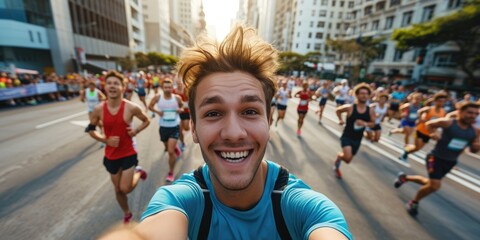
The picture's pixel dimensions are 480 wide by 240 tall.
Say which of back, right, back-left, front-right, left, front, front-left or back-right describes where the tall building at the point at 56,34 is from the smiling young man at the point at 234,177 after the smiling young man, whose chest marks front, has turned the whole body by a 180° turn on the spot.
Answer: front-left

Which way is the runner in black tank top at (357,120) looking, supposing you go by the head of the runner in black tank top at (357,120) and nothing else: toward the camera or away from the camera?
toward the camera

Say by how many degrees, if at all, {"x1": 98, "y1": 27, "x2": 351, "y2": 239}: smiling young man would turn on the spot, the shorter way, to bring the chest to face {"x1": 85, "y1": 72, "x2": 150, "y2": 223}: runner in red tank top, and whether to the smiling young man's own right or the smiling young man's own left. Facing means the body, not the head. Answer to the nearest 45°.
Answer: approximately 135° to the smiling young man's own right

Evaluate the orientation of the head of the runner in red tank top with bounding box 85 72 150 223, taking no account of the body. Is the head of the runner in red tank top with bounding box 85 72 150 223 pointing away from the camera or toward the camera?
toward the camera

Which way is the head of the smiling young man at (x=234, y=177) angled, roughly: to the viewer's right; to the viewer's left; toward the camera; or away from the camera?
toward the camera

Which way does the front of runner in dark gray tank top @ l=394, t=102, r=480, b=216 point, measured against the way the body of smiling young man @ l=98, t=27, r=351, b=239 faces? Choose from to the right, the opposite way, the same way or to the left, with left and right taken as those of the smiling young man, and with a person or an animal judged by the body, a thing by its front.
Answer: the same way

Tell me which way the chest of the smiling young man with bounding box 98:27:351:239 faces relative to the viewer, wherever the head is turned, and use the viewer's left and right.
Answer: facing the viewer

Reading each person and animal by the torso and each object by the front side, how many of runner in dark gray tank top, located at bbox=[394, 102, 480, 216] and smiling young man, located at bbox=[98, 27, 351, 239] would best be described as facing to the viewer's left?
0

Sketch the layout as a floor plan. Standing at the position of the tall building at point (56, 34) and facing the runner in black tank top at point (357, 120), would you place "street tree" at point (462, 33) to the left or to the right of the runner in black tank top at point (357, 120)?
left

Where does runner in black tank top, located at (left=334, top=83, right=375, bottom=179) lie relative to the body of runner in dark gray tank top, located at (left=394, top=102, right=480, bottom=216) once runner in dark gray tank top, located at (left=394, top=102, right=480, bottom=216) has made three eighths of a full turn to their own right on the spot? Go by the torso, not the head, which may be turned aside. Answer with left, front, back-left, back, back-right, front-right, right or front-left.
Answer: front

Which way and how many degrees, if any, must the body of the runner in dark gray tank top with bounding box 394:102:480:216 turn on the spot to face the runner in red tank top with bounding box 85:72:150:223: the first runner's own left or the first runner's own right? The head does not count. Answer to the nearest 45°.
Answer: approximately 90° to the first runner's own right

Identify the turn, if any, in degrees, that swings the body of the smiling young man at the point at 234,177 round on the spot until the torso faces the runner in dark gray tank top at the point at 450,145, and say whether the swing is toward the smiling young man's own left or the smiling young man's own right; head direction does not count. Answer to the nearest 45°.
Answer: approximately 135° to the smiling young man's own left

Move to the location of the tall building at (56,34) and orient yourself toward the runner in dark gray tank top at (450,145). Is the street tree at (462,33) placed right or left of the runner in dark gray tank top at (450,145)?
left
